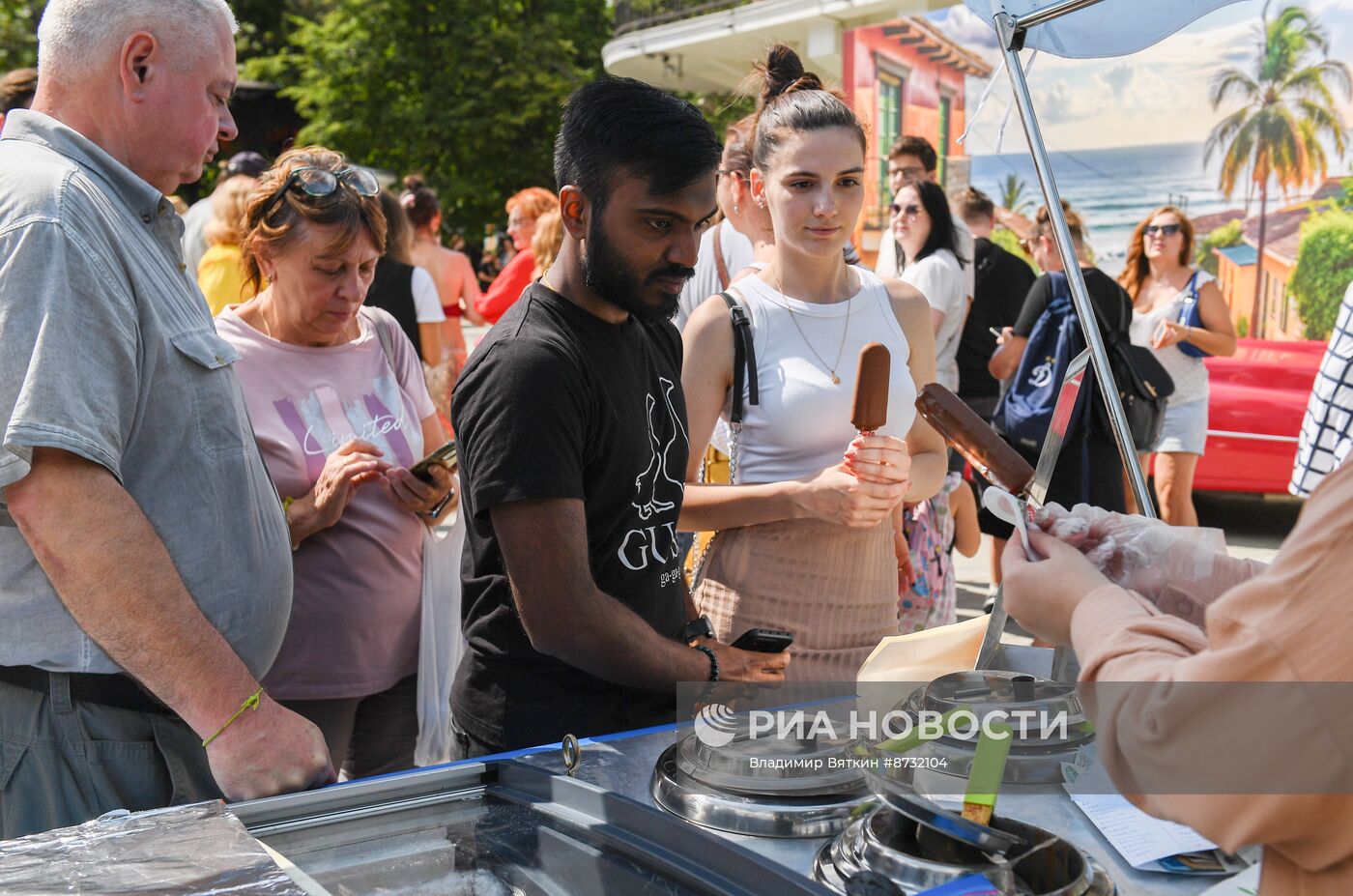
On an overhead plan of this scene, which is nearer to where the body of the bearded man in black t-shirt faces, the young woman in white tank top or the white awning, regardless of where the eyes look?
the white awning

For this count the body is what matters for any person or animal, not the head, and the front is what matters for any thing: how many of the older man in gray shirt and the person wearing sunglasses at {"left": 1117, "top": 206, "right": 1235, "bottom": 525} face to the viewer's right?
1

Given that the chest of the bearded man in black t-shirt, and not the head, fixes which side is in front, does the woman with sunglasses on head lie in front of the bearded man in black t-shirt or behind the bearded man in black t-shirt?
behind

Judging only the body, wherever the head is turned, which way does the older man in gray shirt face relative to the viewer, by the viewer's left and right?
facing to the right of the viewer

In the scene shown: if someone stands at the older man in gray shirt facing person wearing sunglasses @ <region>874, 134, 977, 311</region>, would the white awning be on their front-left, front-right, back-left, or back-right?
front-right

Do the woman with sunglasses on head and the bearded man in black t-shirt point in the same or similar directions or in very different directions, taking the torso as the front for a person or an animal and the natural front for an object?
same or similar directions

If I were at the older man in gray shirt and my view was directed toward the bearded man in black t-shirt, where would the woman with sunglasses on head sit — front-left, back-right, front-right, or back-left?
front-left

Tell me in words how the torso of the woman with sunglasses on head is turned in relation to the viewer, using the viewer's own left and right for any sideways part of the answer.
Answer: facing the viewer and to the right of the viewer

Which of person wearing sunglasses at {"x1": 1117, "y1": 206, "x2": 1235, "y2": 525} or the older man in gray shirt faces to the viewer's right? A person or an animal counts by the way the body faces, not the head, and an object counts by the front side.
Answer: the older man in gray shirt

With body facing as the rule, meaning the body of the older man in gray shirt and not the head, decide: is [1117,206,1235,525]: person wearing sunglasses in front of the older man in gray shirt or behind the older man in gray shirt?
in front

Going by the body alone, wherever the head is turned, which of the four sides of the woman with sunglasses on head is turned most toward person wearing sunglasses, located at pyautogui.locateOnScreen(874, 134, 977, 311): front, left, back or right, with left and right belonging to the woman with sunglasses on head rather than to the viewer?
left

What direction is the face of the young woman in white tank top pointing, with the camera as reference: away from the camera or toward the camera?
toward the camera

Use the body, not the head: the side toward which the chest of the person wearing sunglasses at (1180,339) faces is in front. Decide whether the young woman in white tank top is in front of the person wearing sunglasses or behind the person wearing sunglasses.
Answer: in front

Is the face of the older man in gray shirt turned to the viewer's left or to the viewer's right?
to the viewer's right
